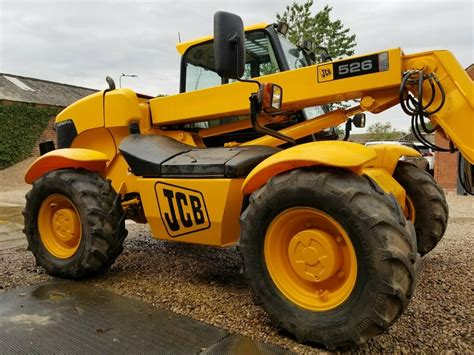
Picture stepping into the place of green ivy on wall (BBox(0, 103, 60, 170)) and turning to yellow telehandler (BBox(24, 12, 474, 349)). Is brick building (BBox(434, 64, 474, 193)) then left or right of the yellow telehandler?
left

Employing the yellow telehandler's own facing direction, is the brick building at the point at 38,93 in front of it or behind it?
behind

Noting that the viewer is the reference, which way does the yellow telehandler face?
facing the viewer and to the right of the viewer

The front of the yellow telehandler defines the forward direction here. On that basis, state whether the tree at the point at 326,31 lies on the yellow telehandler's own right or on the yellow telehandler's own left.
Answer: on the yellow telehandler's own left

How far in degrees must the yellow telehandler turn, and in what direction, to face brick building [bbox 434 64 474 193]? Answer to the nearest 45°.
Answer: approximately 90° to its left

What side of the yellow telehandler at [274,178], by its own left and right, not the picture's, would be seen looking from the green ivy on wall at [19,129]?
back

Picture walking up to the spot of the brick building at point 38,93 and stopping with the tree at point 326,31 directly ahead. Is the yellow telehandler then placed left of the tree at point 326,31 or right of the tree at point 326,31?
right
